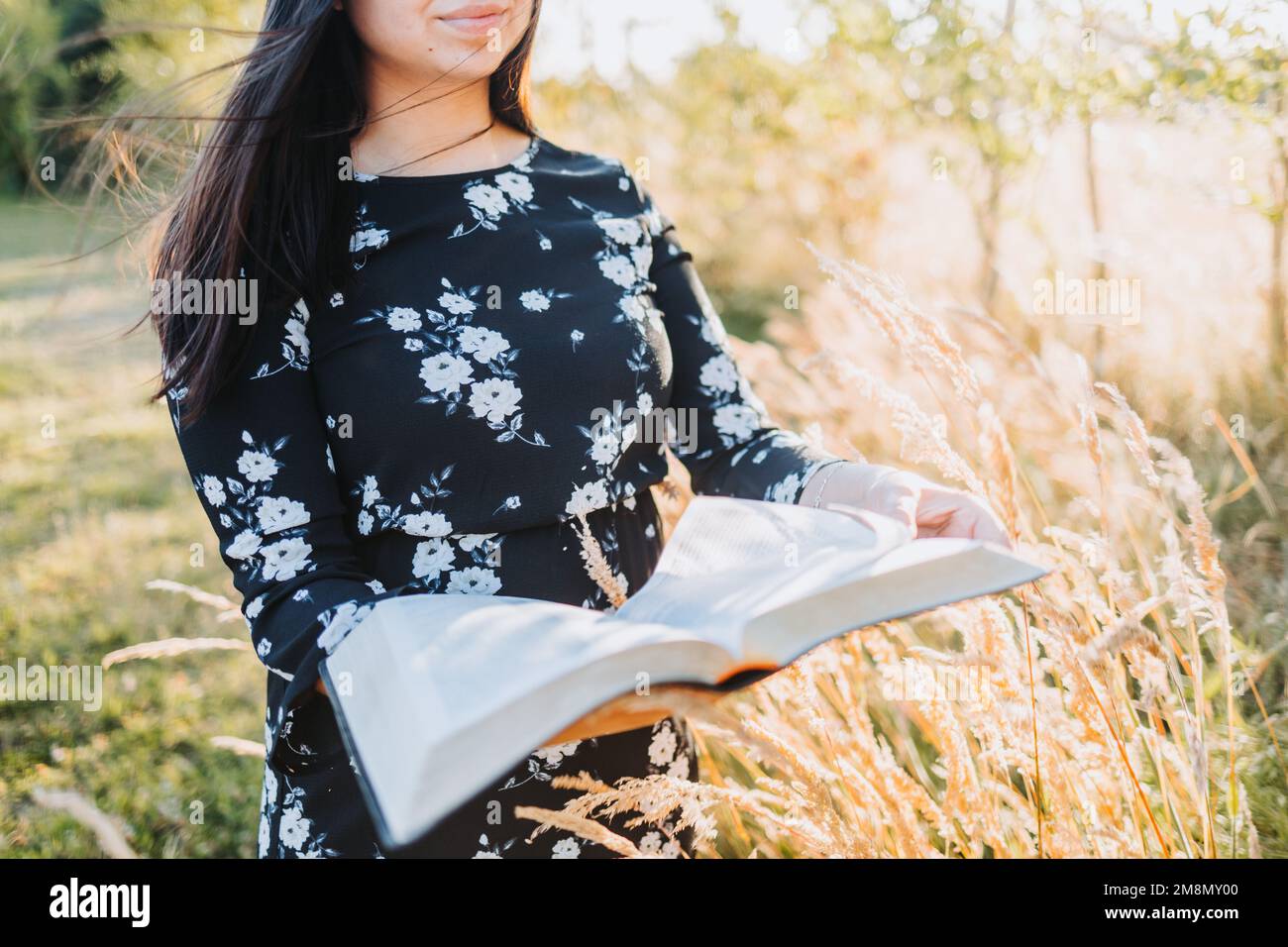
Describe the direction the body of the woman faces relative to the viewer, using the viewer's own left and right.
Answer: facing the viewer and to the right of the viewer
